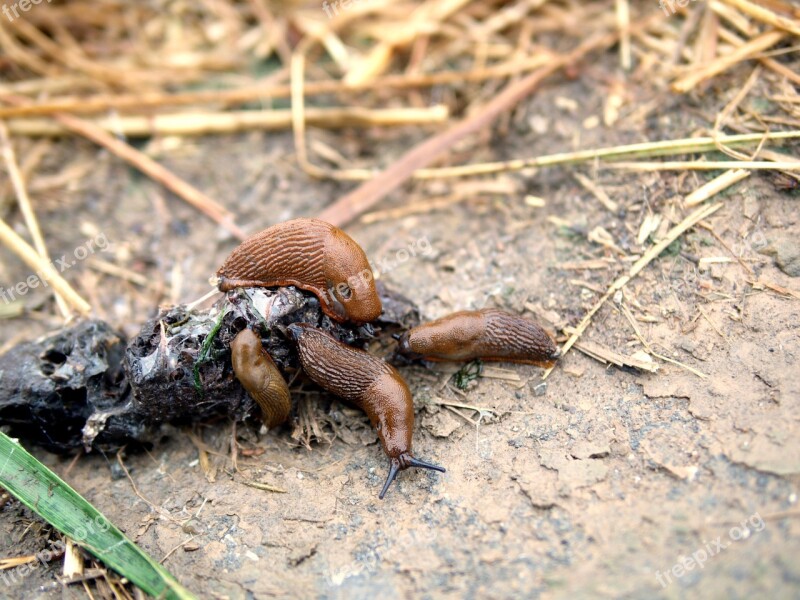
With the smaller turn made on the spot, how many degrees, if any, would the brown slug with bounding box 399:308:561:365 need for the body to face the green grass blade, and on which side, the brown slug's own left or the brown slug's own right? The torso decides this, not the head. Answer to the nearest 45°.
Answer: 0° — it already faces it

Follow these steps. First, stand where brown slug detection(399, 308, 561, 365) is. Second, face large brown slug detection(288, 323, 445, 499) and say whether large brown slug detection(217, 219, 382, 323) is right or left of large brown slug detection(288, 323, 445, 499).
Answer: right

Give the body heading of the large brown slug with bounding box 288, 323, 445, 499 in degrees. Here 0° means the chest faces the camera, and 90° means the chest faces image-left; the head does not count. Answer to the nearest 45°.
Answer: approximately 315°

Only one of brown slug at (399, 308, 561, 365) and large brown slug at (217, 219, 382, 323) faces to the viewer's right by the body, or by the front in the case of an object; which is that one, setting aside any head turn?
the large brown slug

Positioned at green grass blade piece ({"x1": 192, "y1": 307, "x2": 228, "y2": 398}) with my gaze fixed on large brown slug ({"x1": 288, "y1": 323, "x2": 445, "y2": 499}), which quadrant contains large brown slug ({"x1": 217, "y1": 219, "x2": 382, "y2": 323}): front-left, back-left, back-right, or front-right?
front-left

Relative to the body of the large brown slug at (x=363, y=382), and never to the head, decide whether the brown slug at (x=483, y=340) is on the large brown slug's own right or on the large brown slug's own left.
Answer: on the large brown slug's own left

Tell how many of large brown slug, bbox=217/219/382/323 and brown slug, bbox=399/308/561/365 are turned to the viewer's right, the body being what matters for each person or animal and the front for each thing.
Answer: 1

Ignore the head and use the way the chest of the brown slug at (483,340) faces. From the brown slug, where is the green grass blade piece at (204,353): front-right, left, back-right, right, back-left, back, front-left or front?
front

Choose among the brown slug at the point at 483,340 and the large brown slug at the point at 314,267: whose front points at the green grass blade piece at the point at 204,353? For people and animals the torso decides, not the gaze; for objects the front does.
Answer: the brown slug

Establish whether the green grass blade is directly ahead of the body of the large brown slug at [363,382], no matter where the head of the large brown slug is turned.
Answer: no

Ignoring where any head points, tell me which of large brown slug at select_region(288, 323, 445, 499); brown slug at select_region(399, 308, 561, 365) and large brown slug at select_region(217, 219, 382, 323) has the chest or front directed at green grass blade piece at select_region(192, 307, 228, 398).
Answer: the brown slug

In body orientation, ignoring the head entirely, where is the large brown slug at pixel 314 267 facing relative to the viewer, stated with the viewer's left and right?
facing to the right of the viewer

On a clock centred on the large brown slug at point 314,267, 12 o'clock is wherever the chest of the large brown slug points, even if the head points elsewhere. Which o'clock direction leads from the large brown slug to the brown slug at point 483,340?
The brown slug is roughly at 1 o'clock from the large brown slug.

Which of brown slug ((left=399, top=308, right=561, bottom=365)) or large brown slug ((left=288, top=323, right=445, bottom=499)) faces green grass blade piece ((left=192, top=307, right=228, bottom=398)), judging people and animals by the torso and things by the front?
the brown slug

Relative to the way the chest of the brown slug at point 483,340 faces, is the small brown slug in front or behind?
in front

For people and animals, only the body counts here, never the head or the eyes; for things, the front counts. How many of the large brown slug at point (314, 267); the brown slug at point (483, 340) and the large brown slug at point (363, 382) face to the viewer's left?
1

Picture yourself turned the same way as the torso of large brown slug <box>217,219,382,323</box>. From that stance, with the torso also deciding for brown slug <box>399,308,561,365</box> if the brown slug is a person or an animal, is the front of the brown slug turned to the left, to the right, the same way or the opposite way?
the opposite way

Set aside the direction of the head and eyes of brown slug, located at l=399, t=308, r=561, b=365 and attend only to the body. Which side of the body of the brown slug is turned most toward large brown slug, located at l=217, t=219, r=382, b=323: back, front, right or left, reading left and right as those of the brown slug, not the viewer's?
front

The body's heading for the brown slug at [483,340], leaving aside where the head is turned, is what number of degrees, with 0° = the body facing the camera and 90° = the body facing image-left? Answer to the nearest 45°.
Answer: approximately 90°

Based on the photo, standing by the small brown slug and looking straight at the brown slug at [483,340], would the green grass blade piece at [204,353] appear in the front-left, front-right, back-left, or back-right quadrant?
back-left
